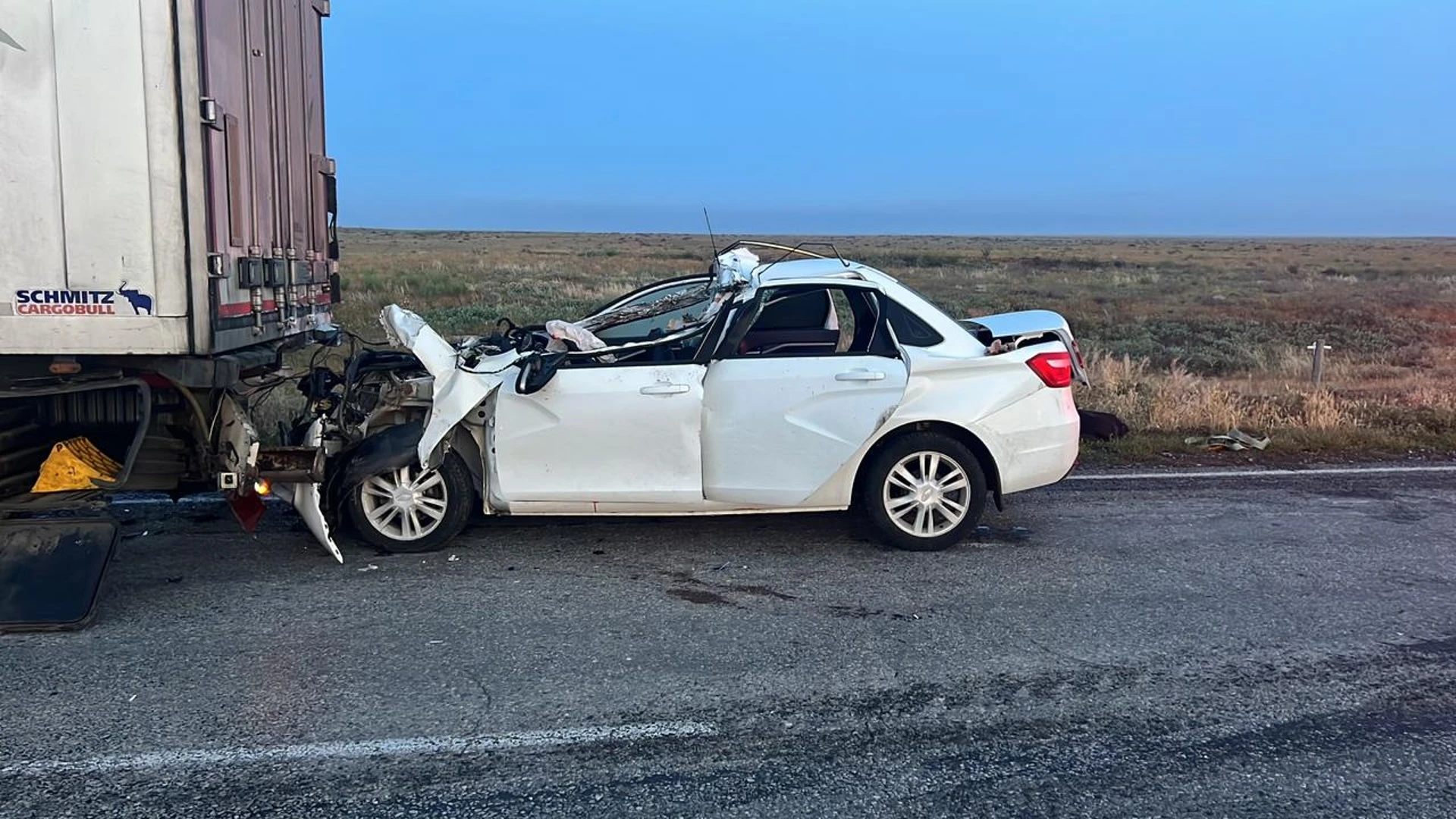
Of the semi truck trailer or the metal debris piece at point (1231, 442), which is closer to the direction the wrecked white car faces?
the semi truck trailer

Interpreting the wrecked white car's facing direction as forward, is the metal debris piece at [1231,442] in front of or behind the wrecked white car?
behind

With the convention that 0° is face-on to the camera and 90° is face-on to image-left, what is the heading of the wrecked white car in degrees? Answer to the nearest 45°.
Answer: approximately 90°
